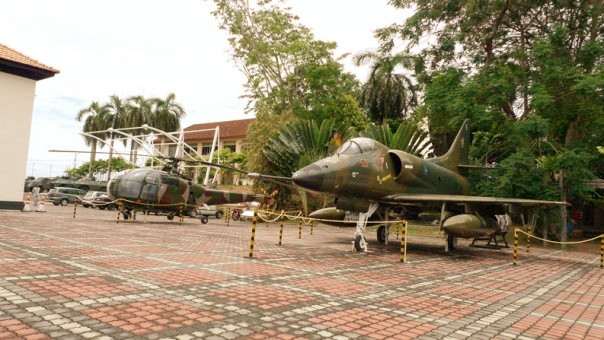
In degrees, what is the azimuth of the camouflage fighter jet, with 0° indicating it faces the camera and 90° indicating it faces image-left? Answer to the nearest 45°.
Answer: approximately 45°

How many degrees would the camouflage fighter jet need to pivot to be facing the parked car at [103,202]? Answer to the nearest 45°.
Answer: approximately 90° to its right

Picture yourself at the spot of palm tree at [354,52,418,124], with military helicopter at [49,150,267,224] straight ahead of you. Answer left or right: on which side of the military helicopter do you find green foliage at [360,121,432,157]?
left

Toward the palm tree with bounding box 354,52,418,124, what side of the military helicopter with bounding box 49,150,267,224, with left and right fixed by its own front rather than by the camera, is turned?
back

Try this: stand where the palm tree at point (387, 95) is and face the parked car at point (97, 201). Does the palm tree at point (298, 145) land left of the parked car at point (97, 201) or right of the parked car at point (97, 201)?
left

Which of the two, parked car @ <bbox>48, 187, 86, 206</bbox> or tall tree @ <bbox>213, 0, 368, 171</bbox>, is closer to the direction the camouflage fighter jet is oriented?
the parked car

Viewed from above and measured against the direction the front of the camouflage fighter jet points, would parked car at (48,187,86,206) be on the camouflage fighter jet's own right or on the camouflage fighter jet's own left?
on the camouflage fighter jet's own right

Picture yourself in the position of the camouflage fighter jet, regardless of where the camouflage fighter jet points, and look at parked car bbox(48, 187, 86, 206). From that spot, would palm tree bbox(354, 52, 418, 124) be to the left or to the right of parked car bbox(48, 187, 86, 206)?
right

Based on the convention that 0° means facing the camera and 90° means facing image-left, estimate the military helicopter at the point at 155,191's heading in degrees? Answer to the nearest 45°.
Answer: approximately 45°

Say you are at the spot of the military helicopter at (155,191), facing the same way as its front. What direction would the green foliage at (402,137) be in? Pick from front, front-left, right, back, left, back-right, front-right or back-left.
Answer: back-left

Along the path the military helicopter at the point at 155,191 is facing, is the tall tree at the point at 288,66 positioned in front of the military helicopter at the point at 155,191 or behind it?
behind
